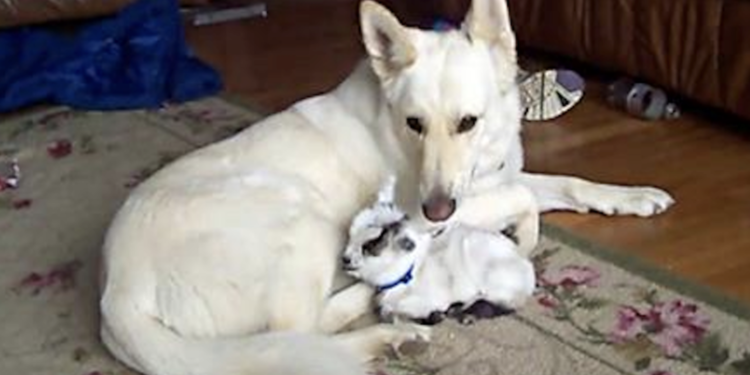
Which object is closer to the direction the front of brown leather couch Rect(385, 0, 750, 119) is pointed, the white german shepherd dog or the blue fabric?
the white german shepherd dog

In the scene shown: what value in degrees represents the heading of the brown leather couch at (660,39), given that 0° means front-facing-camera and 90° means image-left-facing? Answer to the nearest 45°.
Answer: approximately 45°

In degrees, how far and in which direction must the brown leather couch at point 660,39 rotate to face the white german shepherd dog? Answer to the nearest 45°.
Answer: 0° — it already faces it

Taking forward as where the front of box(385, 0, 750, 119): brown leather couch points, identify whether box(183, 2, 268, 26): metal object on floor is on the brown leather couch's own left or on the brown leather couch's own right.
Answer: on the brown leather couch's own right

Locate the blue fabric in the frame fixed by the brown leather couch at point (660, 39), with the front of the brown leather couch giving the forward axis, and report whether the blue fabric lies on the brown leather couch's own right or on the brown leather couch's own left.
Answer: on the brown leather couch's own right
